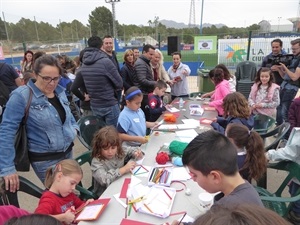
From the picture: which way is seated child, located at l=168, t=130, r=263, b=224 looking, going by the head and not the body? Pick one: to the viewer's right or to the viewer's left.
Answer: to the viewer's left

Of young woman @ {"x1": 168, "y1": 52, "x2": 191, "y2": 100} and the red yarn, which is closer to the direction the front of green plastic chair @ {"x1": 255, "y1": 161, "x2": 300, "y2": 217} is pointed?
the red yarn

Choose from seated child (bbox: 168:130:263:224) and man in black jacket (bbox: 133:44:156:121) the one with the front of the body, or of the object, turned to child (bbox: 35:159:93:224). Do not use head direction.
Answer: the seated child

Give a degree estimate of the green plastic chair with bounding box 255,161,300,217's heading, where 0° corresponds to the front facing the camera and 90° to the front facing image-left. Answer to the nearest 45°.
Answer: approximately 90°

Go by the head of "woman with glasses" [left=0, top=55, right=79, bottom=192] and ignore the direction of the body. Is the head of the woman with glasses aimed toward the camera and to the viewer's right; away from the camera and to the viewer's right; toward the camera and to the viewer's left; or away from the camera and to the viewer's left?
toward the camera and to the viewer's right
